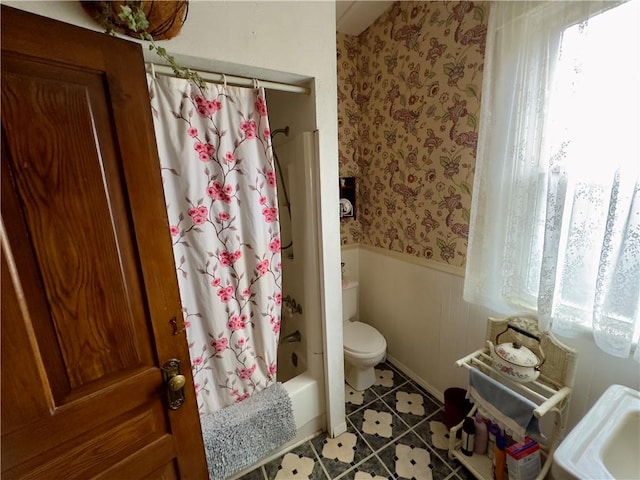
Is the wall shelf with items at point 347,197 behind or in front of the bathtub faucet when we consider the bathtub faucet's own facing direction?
behind

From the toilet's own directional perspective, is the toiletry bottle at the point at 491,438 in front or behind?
in front

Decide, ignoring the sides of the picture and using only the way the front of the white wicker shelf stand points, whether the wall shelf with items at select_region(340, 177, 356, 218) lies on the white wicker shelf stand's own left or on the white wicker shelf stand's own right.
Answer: on the white wicker shelf stand's own right

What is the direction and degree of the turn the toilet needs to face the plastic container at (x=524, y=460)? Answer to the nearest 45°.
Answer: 0° — it already faces it

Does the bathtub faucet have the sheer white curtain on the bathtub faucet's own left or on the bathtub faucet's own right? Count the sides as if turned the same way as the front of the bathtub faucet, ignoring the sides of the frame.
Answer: on the bathtub faucet's own left

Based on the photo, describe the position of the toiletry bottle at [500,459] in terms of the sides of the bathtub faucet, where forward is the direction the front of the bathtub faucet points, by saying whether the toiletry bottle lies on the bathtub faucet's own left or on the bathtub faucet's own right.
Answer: on the bathtub faucet's own left

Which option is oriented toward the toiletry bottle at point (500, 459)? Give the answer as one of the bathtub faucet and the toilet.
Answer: the toilet

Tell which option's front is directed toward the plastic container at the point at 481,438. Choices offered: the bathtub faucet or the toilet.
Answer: the toilet

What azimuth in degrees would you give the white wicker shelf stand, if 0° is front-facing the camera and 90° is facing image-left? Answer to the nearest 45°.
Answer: approximately 45°

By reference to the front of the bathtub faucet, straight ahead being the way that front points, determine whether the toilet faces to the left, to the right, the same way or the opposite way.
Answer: to the left

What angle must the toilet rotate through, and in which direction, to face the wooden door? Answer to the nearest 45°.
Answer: approximately 90° to its right

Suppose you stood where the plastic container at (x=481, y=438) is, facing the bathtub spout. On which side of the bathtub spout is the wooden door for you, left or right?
left

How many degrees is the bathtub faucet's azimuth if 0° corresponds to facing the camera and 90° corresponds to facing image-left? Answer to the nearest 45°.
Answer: approximately 45°
